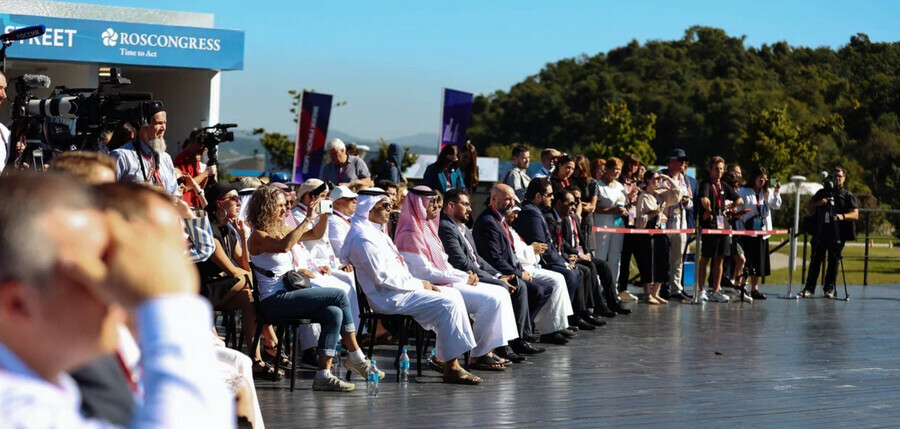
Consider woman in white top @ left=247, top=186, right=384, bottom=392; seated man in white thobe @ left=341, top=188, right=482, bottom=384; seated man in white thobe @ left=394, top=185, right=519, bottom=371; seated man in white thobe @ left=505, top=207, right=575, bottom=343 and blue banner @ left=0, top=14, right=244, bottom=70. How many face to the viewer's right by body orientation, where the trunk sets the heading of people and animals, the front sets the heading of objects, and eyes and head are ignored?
4

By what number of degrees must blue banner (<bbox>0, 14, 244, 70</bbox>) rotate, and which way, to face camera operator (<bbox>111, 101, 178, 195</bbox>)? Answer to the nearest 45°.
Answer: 0° — it already faces them

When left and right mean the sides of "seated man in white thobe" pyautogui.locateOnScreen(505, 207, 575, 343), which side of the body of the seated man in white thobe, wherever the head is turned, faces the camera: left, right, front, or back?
right

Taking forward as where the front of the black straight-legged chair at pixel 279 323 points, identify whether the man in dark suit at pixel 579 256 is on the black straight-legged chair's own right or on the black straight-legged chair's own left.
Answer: on the black straight-legged chair's own left

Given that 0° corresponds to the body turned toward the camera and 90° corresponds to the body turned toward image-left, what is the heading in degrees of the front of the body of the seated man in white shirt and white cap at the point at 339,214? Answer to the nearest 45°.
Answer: approximately 270°

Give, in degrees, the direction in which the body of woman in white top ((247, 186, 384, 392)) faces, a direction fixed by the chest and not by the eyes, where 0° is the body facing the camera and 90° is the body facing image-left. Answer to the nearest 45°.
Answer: approximately 270°

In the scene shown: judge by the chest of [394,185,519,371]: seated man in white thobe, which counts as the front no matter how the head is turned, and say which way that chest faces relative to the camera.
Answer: to the viewer's right

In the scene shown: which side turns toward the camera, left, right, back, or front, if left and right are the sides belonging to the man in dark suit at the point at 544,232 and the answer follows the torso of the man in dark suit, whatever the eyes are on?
right

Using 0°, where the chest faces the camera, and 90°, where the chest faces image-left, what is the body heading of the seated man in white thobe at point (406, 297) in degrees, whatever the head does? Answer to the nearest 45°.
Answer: approximately 270°

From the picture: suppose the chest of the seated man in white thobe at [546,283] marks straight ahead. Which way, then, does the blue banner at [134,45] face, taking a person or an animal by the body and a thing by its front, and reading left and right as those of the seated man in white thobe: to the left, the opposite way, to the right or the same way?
to the right

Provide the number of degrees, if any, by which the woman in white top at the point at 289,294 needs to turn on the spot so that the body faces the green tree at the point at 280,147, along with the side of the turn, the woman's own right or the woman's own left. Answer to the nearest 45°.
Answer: approximately 90° to the woman's own left
